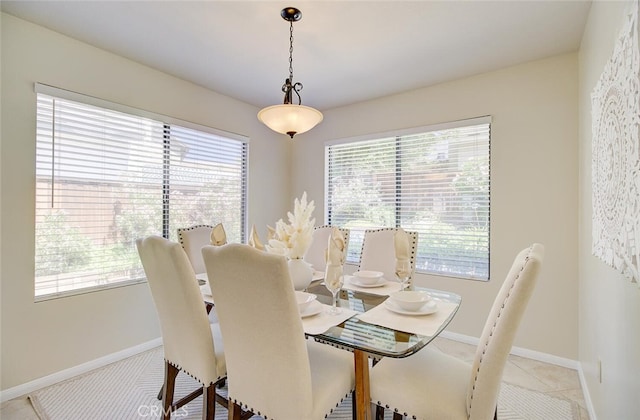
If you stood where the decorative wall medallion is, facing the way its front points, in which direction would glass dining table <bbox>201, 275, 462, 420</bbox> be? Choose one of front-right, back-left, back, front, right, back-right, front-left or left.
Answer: front-left

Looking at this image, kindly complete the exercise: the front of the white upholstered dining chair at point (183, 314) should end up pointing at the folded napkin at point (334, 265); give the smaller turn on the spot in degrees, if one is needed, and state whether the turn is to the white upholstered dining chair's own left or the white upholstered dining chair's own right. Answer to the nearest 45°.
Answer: approximately 45° to the white upholstered dining chair's own right

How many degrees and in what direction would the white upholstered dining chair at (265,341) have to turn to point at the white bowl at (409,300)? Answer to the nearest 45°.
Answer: approximately 45° to its right

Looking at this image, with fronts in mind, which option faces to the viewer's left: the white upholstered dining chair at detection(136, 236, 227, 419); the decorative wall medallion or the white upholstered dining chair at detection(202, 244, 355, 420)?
the decorative wall medallion

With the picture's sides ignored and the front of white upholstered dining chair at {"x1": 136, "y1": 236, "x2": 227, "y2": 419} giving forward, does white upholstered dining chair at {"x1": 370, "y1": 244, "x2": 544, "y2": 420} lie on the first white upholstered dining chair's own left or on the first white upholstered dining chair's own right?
on the first white upholstered dining chair's own right

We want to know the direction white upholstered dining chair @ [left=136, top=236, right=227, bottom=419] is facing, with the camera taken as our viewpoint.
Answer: facing away from the viewer and to the right of the viewer

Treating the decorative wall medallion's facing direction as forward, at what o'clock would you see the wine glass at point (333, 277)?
The wine glass is roughly at 11 o'clock from the decorative wall medallion.

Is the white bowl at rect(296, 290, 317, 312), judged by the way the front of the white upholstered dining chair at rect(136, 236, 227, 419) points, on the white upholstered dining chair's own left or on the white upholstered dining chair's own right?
on the white upholstered dining chair's own right

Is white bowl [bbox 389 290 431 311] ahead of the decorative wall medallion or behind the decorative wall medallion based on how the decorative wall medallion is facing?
ahead

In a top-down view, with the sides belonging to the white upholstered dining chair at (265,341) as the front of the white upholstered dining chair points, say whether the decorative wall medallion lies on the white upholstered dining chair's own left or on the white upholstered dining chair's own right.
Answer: on the white upholstered dining chair's own right

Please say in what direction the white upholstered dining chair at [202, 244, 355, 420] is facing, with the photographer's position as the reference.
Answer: facing away from the viewer and to the right of the viewer

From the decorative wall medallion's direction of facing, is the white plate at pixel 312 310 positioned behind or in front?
in front

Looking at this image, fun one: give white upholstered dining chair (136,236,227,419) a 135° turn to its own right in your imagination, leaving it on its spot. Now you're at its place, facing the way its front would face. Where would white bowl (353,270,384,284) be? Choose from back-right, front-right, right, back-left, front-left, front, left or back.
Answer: left

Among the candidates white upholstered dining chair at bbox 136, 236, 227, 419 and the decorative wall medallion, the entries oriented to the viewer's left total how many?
1

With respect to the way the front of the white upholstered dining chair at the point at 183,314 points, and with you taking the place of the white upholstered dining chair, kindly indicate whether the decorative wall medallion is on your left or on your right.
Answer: on your right

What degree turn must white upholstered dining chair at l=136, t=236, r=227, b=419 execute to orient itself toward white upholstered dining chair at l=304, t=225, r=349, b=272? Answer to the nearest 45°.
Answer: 0° — it already faces it

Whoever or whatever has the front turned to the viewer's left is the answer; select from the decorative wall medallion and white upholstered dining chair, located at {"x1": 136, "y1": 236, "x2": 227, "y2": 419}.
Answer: the decorative wall medallion

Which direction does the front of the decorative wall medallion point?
to the viewer's left
